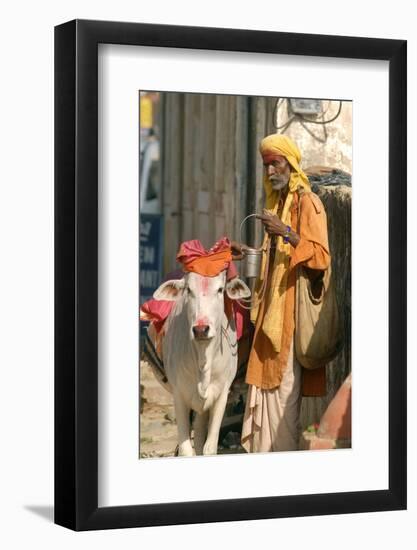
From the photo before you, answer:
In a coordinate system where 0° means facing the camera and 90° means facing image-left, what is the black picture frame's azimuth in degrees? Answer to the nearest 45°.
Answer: approximately 315°
